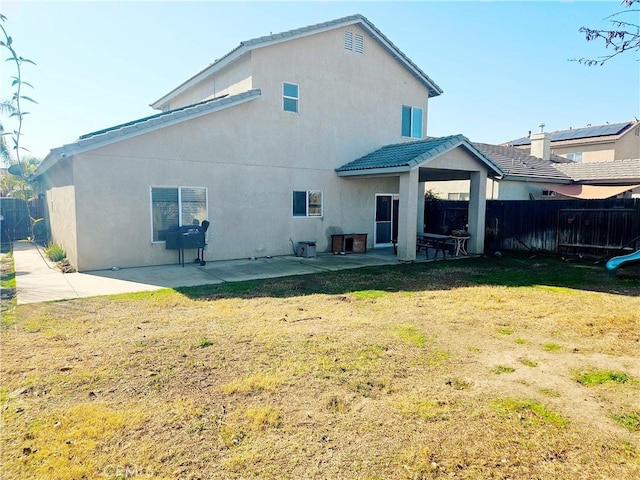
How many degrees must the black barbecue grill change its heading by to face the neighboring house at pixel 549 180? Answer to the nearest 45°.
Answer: approximately 90° to its left

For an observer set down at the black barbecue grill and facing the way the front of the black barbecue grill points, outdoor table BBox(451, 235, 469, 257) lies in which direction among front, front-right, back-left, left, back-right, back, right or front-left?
left

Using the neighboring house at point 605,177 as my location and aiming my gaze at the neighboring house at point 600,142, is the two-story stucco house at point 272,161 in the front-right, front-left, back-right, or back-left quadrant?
back-left

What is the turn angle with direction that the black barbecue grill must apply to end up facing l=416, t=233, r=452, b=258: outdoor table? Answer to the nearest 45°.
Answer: approximately 90° to its left

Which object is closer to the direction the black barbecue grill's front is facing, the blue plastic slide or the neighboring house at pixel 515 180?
the blue plastic slide

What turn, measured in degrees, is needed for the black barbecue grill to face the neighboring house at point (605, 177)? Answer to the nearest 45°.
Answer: approximately 90° to its left

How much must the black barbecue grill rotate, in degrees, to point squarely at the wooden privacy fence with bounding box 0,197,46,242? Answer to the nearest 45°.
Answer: approximately 135° to its right

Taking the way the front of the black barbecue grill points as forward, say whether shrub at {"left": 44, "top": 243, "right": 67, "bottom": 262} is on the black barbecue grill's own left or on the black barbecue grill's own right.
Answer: on the black barbecue grill's own right

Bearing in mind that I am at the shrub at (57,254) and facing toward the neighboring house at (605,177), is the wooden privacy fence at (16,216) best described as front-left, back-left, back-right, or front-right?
back-left

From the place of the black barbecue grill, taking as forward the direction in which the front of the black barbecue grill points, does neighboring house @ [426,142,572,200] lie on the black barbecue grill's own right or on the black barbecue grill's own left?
on the black barbecue grill's own left

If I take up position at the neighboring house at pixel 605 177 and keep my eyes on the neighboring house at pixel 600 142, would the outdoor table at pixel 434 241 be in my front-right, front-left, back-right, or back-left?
back-left

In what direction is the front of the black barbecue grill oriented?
toward the camera

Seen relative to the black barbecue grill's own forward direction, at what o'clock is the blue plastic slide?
The blue plastic slide is roughly at 10 o'clock from the black barbecue grill.

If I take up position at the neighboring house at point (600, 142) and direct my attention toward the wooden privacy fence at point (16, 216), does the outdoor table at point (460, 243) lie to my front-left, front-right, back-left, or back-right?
front-left
